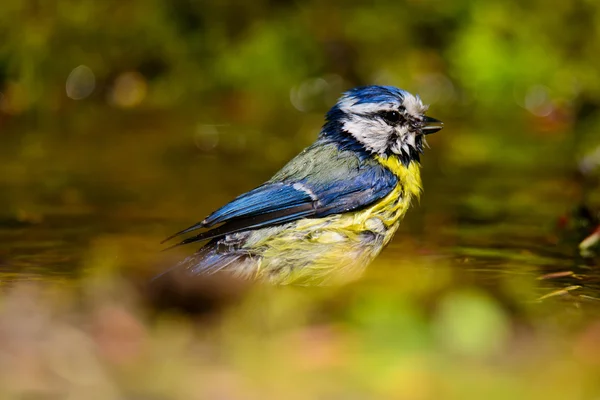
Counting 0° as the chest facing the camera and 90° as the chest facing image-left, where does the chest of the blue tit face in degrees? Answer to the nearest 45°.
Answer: approximately 270°
